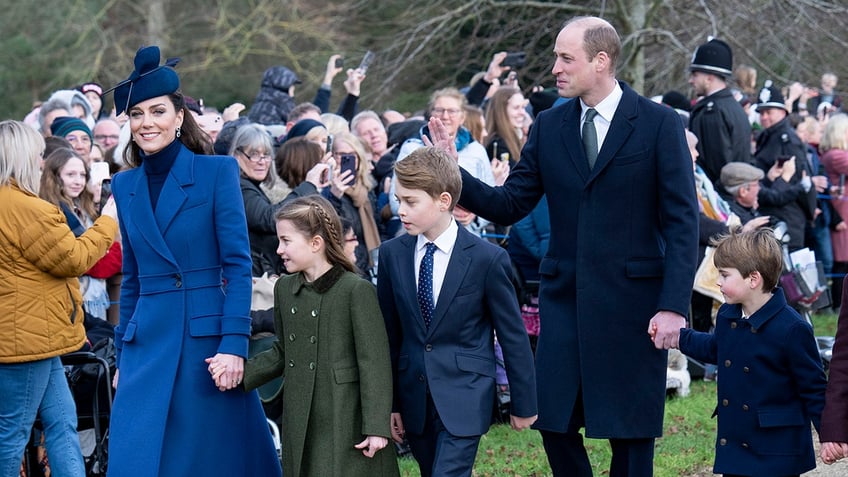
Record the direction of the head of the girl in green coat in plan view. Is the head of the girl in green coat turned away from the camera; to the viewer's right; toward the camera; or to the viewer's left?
to the viewer's left

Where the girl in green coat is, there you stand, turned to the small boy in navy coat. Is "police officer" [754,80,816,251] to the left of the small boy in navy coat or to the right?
left

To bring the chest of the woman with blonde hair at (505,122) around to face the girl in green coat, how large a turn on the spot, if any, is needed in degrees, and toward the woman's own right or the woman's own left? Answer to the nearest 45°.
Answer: approximately 45° to the woman's own right

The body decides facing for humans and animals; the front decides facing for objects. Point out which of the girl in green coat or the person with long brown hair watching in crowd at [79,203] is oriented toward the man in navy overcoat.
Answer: the person with long brown hair watching in crowd

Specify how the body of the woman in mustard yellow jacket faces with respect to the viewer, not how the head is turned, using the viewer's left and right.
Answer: facing away from the viewer and to the right of the viewer

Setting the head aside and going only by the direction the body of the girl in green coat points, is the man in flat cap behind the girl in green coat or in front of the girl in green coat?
behind

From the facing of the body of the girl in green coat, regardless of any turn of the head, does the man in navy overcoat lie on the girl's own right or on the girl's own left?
on the girl's own left
